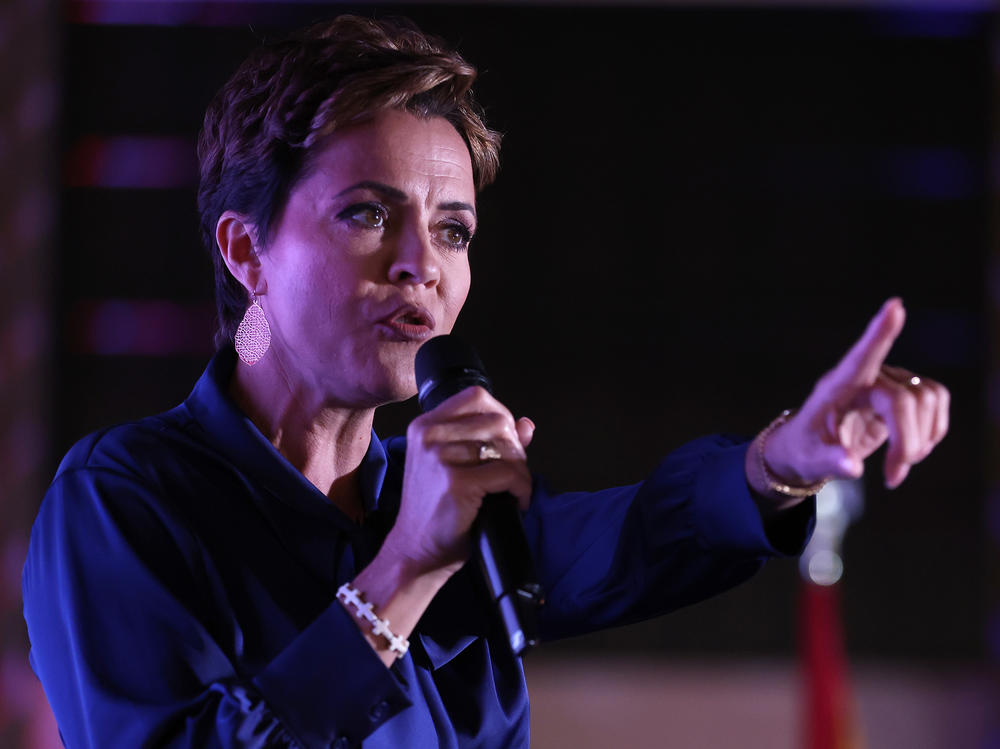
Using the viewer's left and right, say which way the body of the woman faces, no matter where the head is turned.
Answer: facing the viewer and to the right of the viewer

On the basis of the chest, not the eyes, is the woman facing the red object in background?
no

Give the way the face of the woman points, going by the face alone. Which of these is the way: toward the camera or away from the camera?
toward the camera
